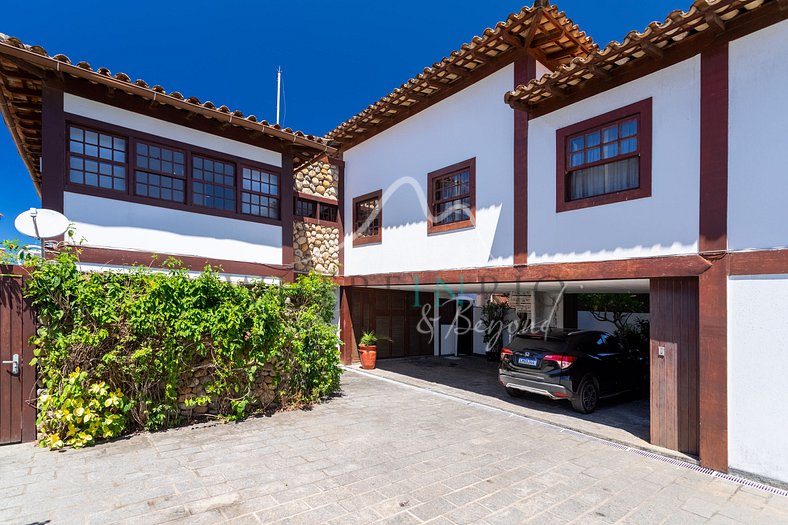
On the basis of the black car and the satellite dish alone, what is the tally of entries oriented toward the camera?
1

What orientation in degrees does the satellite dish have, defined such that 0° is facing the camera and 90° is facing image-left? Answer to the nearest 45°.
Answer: approximately 0°

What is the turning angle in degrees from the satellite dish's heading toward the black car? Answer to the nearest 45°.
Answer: approximately 45° to its left

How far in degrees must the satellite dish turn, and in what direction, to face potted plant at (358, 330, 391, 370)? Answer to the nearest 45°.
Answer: approximately 90° to its left

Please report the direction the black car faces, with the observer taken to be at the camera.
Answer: facing away from the viewer and to the right of the viewer

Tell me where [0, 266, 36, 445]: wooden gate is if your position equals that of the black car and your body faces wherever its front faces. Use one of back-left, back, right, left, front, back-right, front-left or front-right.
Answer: back

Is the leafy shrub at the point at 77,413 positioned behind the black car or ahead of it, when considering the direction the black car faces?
behind
